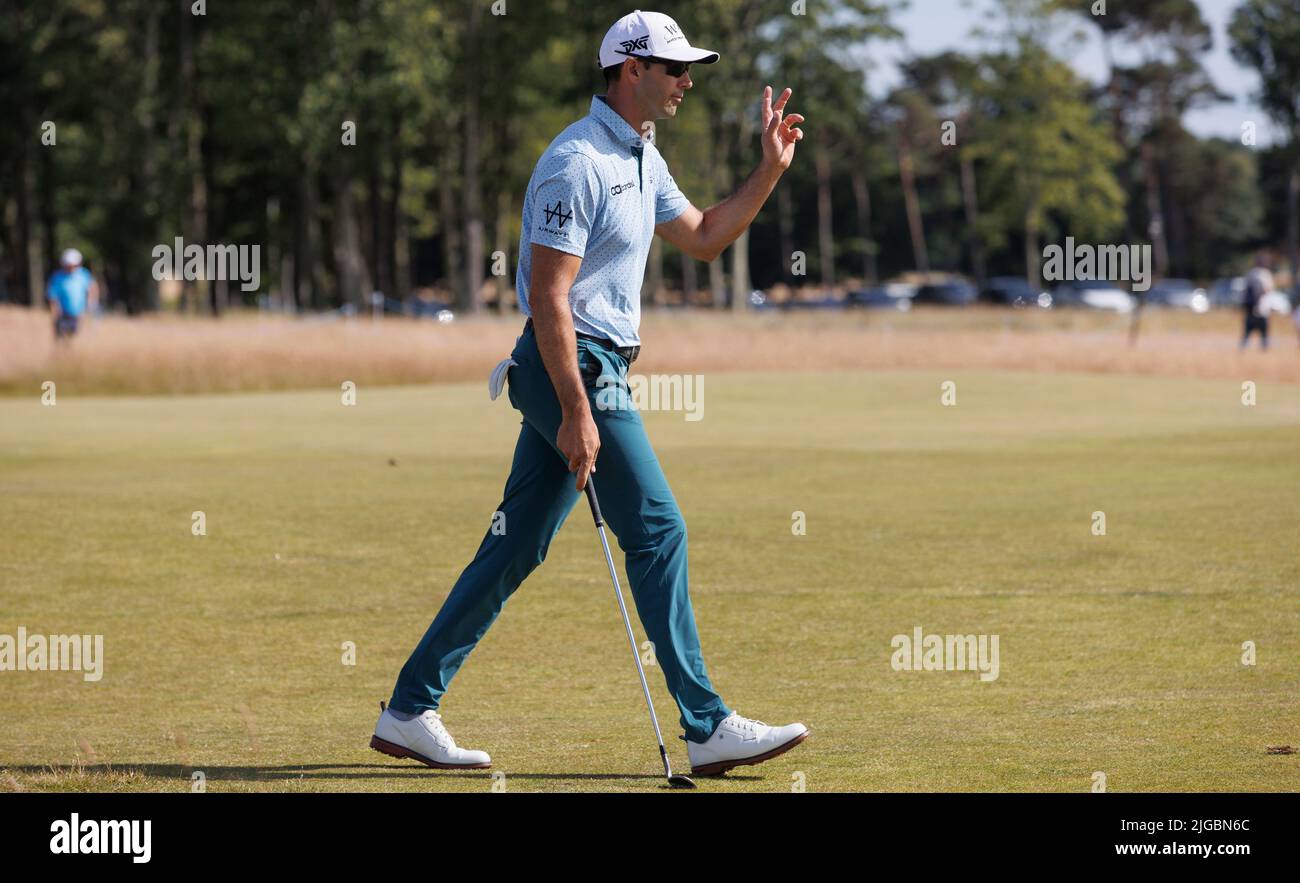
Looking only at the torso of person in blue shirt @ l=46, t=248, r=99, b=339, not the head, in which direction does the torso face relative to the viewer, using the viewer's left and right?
facing the viewer

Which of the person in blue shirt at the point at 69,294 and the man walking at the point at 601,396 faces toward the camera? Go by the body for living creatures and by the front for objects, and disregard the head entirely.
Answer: the person in blue shirt

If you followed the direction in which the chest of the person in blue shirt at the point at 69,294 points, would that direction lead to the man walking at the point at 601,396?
yes

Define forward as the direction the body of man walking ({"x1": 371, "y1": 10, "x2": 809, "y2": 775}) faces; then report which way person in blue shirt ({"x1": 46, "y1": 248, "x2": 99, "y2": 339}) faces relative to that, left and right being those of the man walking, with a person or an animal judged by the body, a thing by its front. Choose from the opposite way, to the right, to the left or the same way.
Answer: to the right

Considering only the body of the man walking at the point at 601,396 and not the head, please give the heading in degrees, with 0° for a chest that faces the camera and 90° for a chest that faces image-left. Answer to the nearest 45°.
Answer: approximately 270°

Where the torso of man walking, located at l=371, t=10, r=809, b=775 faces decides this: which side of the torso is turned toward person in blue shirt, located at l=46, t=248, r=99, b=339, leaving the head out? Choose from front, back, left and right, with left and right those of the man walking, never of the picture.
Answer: left

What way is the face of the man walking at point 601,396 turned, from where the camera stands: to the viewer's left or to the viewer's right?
to the viewer's right

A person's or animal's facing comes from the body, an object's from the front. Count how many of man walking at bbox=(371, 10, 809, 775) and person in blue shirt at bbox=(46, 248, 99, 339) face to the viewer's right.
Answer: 1
